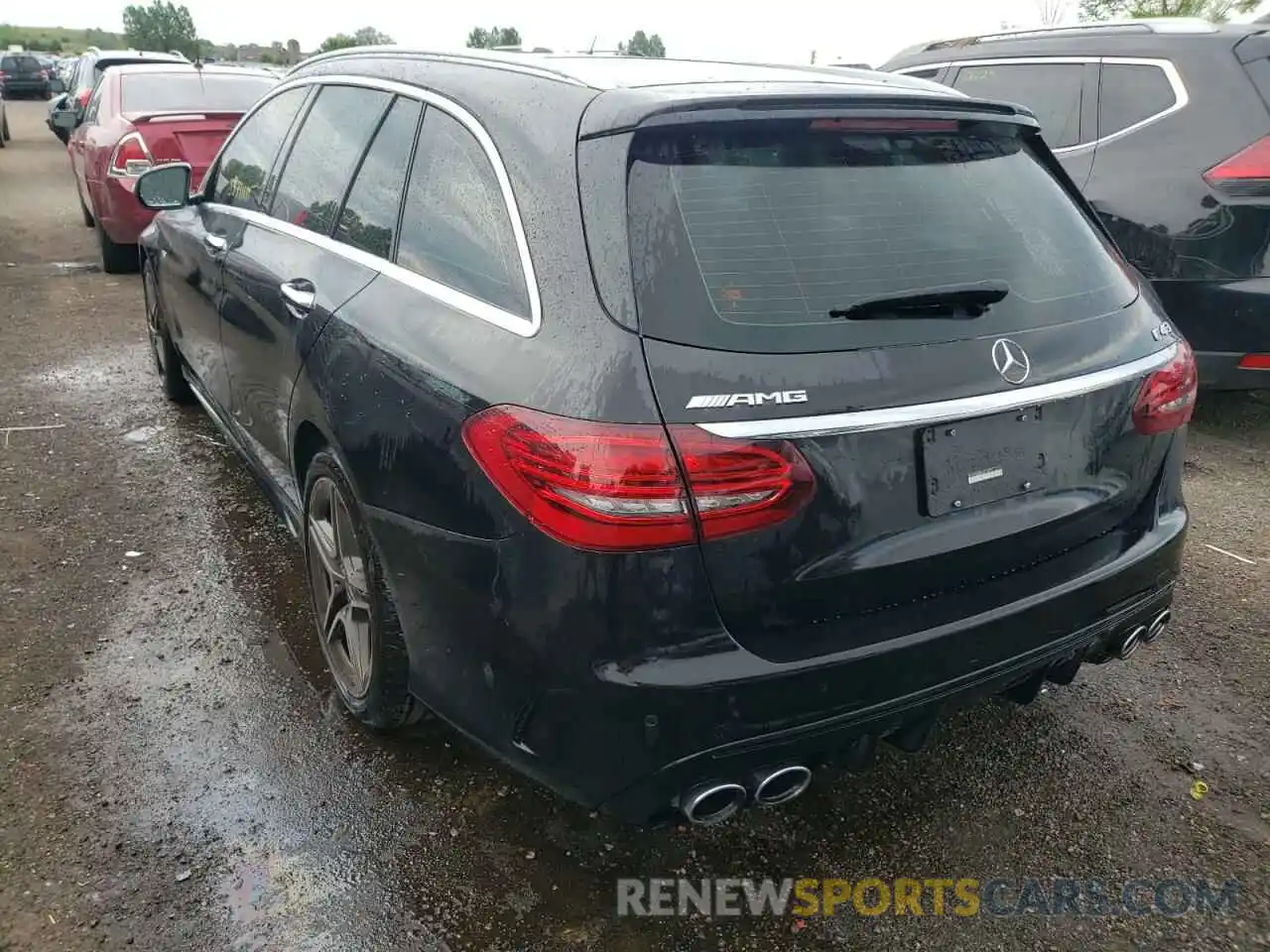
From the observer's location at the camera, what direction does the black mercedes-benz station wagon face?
facing away from the viewer and to the left of the viewer

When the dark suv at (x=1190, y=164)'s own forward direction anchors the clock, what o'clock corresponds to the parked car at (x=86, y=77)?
The parked car is roughly at 11 o'clock from the dark suv.

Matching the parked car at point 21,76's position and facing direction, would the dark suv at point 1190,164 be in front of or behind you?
behind

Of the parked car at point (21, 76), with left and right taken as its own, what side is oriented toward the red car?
back

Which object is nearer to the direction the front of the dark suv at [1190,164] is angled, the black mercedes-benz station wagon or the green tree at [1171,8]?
the green tree

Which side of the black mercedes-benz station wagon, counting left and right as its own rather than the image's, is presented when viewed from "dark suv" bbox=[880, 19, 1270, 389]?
right

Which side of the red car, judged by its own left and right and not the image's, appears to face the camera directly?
back

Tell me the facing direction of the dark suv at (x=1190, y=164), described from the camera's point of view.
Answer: facing away from the viewer and to the left of the viewer

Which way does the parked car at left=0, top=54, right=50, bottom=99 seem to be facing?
away from the camera

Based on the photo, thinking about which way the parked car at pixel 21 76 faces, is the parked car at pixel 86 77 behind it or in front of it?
behind

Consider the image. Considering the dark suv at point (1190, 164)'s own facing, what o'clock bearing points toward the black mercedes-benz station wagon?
The black mercedes-benz station wagon is roughly at 8 o'clock from the dark suv.

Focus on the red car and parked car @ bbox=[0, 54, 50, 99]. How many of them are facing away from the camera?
2

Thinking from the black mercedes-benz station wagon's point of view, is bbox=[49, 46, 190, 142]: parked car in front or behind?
in front
